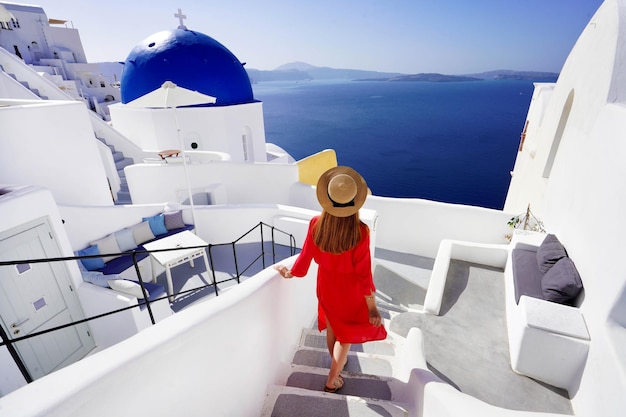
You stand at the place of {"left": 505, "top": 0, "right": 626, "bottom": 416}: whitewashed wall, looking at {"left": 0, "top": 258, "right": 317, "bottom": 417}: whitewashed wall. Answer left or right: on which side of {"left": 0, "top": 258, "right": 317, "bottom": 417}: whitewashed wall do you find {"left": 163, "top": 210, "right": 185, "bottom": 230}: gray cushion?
right

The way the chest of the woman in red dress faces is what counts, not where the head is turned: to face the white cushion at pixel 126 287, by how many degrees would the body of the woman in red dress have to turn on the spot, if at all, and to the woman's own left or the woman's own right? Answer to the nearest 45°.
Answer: approximately 45° to the woman's own left

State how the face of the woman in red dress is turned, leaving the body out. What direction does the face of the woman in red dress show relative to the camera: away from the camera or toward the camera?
away from the camera

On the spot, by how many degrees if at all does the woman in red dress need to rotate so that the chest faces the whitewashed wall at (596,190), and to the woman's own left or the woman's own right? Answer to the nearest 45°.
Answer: approximately 45° to the woman's own right

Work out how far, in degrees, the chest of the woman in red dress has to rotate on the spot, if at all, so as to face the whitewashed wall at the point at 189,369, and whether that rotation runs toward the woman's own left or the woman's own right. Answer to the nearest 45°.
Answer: approximately 135° to the woman's own left

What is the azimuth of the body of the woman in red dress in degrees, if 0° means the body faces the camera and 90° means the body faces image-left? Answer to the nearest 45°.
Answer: approximately 180°

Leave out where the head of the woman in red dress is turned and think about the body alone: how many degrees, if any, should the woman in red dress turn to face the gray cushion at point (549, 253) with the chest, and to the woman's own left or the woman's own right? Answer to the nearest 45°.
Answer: approximately 45° to the woman's own right

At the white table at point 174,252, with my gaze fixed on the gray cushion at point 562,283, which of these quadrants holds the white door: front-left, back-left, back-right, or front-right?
back-right

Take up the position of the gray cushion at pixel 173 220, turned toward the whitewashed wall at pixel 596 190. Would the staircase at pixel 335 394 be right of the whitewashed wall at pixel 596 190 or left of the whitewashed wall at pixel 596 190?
right

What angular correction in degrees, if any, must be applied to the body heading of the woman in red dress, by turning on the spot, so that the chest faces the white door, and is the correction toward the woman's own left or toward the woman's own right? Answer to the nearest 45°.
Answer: approximately 90° to the woman's own left
